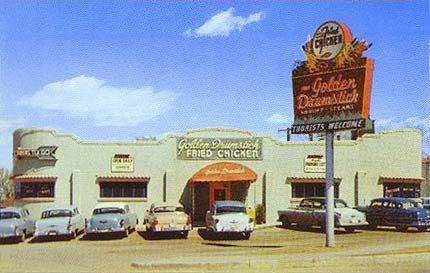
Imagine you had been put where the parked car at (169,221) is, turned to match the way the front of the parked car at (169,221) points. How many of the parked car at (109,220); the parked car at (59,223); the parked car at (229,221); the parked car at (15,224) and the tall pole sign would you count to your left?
3

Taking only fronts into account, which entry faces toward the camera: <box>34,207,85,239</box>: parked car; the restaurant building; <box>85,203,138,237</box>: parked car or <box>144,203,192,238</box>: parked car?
the restaurant building

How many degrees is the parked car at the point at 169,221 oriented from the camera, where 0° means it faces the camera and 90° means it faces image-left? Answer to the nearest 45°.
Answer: approximately 180°

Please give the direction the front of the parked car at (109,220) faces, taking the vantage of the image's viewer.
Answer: facing away from the viewer and to the right of the viewer

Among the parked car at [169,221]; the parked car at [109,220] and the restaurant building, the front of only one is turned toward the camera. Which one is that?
the restaurant building

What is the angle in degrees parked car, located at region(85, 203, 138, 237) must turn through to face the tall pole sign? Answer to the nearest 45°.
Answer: approximately 90° to its right

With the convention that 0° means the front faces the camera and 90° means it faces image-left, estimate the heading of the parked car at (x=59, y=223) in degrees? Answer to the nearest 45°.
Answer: approximately 225°

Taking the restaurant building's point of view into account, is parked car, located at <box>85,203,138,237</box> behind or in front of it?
in front

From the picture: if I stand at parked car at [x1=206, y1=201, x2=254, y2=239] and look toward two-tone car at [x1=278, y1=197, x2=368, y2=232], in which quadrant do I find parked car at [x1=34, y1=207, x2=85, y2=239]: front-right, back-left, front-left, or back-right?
back-left

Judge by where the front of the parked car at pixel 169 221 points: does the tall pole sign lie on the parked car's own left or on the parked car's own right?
on the parked car's own right

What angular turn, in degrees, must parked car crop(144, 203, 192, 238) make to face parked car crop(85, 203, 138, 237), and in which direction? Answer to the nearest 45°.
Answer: approximately 90° to its left

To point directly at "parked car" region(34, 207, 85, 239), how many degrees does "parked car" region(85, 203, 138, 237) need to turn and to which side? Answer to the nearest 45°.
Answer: approximately 135° to its left

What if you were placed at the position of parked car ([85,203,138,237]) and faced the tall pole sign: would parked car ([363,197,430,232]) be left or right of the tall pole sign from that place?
left

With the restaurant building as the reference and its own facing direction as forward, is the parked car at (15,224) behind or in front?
in front

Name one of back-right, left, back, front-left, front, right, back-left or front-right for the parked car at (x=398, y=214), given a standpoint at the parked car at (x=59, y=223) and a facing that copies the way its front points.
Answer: front-right

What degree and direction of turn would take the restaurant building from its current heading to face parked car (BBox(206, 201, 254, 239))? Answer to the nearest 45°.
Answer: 0° — it already faces it

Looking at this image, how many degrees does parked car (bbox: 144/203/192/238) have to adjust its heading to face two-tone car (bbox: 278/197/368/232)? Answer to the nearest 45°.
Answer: approximately 90° to its right

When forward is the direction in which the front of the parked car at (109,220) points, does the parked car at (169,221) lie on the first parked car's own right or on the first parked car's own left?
on the first parked car's own right

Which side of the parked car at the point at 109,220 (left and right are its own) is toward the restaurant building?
front
